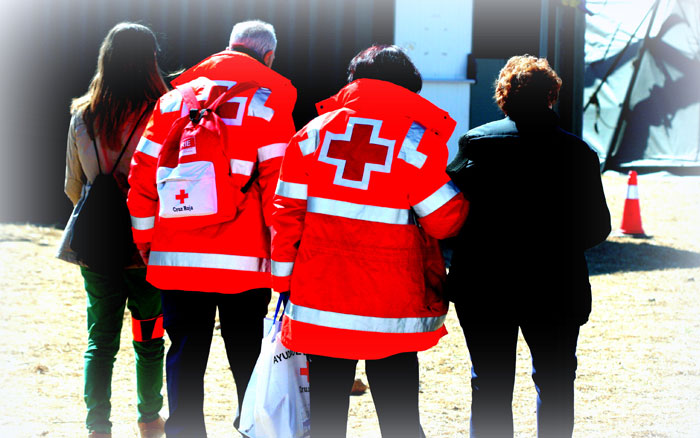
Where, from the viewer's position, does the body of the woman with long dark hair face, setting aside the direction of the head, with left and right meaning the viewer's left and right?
facing away from the viewer

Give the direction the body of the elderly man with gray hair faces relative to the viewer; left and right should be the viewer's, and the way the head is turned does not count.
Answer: facing away from the viewer and to the right of the viewer

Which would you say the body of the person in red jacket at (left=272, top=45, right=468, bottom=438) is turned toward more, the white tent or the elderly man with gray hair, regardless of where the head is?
the white tent

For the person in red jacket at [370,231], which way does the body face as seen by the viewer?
away from the camera

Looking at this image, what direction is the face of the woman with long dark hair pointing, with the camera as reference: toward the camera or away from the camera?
away from the camera

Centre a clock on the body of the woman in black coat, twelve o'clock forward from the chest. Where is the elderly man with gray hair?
The elderly man with gray hair is roughly at 9 o'clock from the woman in black coat.

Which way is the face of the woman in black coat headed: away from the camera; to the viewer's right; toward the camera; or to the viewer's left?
away from the camera

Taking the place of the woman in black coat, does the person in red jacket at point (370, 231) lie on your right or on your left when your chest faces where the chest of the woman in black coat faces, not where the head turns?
on your left

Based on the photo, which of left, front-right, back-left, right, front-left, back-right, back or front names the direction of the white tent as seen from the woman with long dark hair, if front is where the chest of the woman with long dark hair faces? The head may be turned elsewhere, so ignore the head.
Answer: front-right

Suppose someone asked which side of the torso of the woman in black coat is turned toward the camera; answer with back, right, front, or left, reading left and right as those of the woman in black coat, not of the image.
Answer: back

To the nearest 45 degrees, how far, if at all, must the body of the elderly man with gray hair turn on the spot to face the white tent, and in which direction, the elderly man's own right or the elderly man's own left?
0° — they already face it
